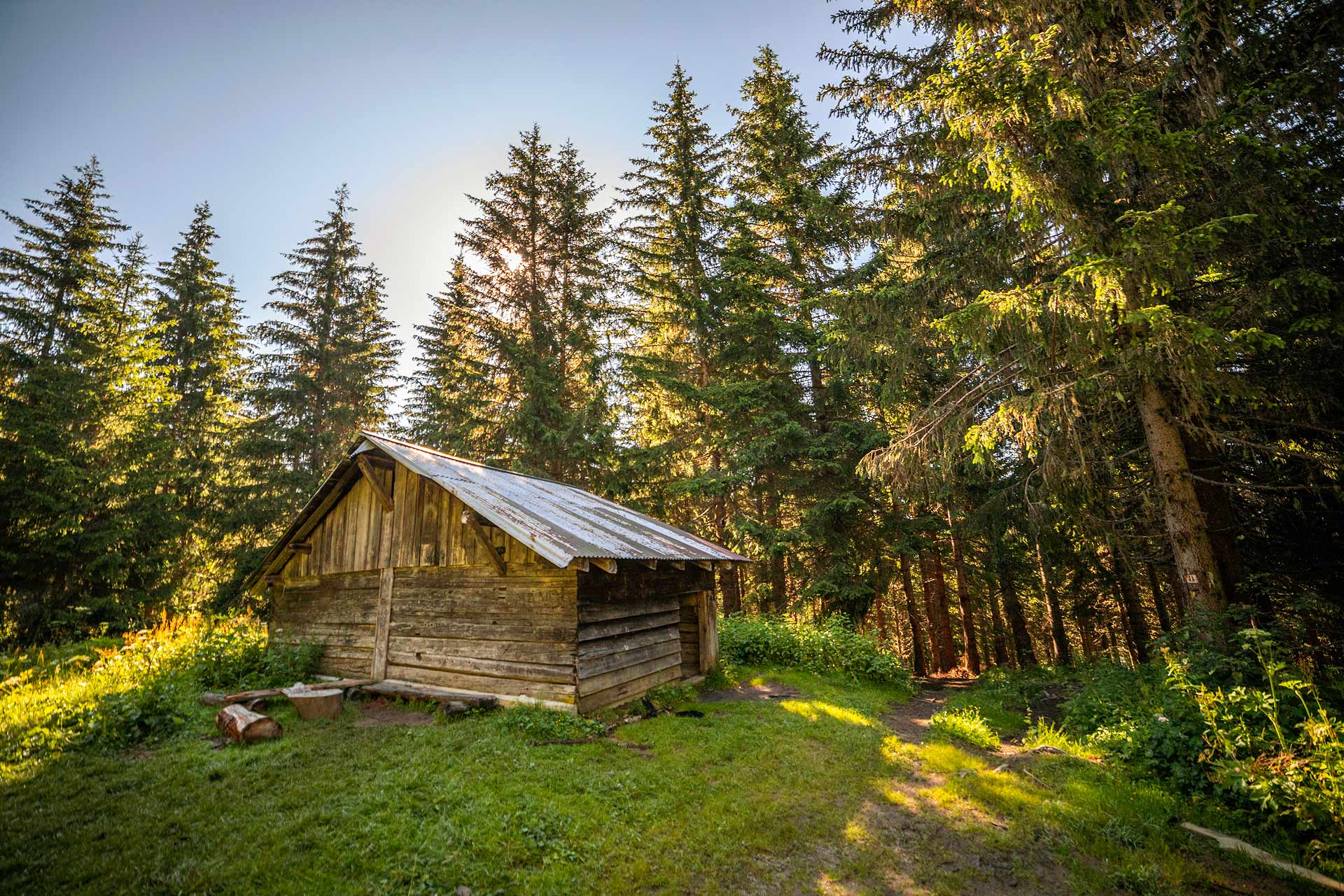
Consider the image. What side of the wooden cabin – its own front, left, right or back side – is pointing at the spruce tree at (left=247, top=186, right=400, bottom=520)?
back

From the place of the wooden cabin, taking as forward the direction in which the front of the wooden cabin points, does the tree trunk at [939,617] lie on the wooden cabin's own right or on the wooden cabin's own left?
on the wooden cabin's own left

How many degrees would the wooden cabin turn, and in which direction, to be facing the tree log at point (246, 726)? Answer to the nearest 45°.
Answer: approximately 90° to its right

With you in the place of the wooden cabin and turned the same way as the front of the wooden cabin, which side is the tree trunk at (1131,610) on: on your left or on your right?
on your left

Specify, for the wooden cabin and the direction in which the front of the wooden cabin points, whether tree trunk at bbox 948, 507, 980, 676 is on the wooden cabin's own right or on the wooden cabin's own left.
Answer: on the wooden cabin's own left

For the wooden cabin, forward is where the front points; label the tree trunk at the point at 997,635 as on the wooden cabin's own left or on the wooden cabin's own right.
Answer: on the wooden cabin's own left

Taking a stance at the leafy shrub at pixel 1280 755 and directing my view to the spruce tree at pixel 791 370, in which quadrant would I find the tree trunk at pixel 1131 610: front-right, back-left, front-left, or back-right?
front-right

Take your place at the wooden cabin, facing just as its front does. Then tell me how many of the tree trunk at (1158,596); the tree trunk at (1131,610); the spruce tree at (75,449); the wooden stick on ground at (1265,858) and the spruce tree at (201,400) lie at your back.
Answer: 2

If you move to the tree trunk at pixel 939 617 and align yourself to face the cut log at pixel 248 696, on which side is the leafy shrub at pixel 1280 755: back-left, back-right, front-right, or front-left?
front-left

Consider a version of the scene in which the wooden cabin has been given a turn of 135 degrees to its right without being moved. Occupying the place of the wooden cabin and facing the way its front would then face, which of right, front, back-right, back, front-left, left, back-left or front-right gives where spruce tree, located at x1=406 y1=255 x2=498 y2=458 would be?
right
